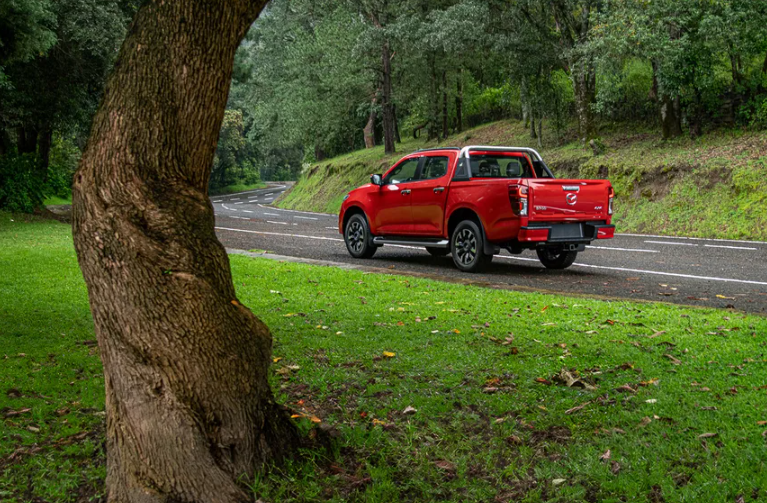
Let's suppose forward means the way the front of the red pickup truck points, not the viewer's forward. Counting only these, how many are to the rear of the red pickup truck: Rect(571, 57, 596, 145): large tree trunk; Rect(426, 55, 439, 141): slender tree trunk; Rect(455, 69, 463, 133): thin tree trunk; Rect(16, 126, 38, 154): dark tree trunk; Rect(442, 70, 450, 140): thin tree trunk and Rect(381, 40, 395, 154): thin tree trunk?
0

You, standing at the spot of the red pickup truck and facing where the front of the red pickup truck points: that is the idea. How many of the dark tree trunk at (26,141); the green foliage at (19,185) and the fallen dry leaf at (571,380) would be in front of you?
2

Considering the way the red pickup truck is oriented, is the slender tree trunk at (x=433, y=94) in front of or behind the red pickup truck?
in front

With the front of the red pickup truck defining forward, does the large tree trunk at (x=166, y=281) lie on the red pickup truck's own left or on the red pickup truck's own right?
on the red pickup truck's own left

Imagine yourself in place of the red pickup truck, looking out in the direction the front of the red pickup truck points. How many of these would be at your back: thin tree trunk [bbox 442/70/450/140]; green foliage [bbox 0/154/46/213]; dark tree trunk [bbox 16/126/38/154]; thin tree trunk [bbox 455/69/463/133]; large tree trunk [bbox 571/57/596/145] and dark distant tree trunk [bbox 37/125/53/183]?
0

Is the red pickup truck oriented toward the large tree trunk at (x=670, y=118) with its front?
no

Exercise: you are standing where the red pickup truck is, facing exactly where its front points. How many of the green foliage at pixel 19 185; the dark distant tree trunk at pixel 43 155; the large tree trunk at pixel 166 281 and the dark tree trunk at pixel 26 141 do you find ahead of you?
3

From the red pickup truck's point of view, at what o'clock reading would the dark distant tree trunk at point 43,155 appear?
The dark distant tree trunk is roughly at 12 o'clock from the red pickup truck.

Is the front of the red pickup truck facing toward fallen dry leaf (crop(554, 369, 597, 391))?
no

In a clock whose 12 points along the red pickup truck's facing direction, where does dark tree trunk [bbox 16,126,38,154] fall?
The dark tree trunk is roughly at 12 o'clock from the red pickup truck.

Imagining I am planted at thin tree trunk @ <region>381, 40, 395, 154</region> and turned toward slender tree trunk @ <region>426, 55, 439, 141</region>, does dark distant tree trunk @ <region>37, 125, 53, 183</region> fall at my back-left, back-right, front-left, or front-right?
back-left

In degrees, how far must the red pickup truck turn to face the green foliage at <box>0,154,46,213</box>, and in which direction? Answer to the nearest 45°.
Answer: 0° — it already faces it

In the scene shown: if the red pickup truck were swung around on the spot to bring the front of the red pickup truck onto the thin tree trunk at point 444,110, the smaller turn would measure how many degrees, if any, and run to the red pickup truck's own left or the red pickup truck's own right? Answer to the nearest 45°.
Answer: approximately 45° to the red pickup truck's own right

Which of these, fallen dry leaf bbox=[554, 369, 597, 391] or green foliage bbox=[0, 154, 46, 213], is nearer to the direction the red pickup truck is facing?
the green foliage

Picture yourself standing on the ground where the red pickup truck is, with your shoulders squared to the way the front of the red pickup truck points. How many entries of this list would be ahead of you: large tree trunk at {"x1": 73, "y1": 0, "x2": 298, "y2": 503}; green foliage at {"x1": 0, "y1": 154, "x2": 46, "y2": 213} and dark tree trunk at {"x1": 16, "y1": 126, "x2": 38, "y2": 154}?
2

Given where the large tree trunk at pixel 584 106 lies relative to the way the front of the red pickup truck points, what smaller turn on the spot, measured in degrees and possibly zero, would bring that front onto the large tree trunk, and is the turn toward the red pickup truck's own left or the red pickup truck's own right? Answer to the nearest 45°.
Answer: approximately 45° to the red pickup truck's own right

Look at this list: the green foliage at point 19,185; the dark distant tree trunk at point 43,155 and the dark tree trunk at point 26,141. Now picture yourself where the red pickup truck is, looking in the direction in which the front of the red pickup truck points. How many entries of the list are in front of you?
3

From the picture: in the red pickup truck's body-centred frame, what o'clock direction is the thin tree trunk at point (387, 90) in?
The thin tree trunk is roughly at 1 o'clock from the red pickup truck.

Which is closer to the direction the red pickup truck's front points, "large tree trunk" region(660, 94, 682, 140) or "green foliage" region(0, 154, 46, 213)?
the green foliage

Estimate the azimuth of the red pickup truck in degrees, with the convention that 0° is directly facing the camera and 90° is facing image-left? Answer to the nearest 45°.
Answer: approximately 135°
